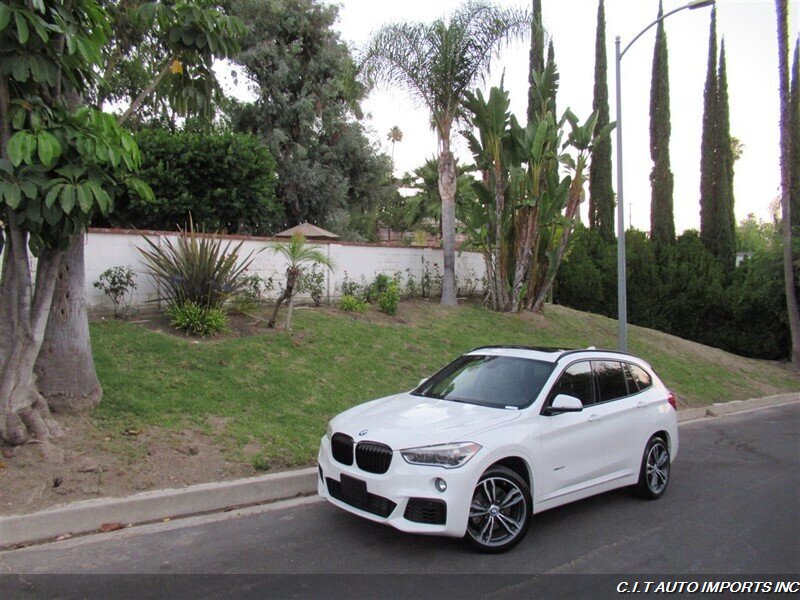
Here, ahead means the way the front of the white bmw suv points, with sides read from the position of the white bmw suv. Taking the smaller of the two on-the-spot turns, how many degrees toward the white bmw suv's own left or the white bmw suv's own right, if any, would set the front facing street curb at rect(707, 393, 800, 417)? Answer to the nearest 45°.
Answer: approximately 180°

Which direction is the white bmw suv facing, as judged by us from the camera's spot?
facing the viewer and to the left of the viewer

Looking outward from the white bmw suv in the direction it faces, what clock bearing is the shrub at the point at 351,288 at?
The shrub is roughly at 4 o'clock from the white bmw suv.

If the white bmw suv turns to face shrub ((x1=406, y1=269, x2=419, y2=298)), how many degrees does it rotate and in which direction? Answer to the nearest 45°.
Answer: approximately 135° to its right

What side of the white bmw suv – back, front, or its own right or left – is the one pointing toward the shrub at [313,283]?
right

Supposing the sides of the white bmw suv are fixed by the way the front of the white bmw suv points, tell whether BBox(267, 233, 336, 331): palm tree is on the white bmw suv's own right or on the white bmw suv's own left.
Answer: on the white bmw suv's own right

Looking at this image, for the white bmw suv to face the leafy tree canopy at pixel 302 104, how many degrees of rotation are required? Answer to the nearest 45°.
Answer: approximately 135° to its right

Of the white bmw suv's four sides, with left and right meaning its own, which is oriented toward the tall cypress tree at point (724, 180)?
back

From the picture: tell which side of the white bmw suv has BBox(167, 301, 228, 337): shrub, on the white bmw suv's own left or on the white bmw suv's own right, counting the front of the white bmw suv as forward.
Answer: on the white bmw suv's own right

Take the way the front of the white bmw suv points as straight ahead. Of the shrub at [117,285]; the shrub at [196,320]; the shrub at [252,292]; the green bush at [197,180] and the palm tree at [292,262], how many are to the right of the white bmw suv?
5

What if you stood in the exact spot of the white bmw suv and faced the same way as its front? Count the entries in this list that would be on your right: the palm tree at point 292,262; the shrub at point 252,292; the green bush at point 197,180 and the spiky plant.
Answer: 4

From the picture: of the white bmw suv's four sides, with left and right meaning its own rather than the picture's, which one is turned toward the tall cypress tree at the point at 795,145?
back

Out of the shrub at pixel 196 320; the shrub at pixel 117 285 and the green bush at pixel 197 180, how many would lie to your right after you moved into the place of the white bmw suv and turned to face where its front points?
3

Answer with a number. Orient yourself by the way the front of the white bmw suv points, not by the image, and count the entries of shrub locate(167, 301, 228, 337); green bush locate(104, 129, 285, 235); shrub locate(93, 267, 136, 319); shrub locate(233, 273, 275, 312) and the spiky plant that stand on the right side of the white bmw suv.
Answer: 5

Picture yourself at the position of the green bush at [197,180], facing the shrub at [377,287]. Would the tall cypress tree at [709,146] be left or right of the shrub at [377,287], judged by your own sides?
left

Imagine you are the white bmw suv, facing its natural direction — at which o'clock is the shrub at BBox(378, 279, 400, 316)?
The shrub is roughly at 4 o'clock from the white bmw suv.

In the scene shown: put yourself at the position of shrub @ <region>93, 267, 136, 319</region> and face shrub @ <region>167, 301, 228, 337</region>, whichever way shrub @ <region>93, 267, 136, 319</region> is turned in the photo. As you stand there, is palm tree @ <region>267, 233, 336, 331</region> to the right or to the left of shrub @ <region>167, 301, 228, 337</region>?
left

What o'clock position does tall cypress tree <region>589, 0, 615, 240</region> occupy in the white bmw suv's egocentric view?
The tall cypress tree is roughly at 5 o'clock from the white bmw suv.

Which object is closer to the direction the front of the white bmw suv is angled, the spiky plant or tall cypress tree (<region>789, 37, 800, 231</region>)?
the spiky plant
